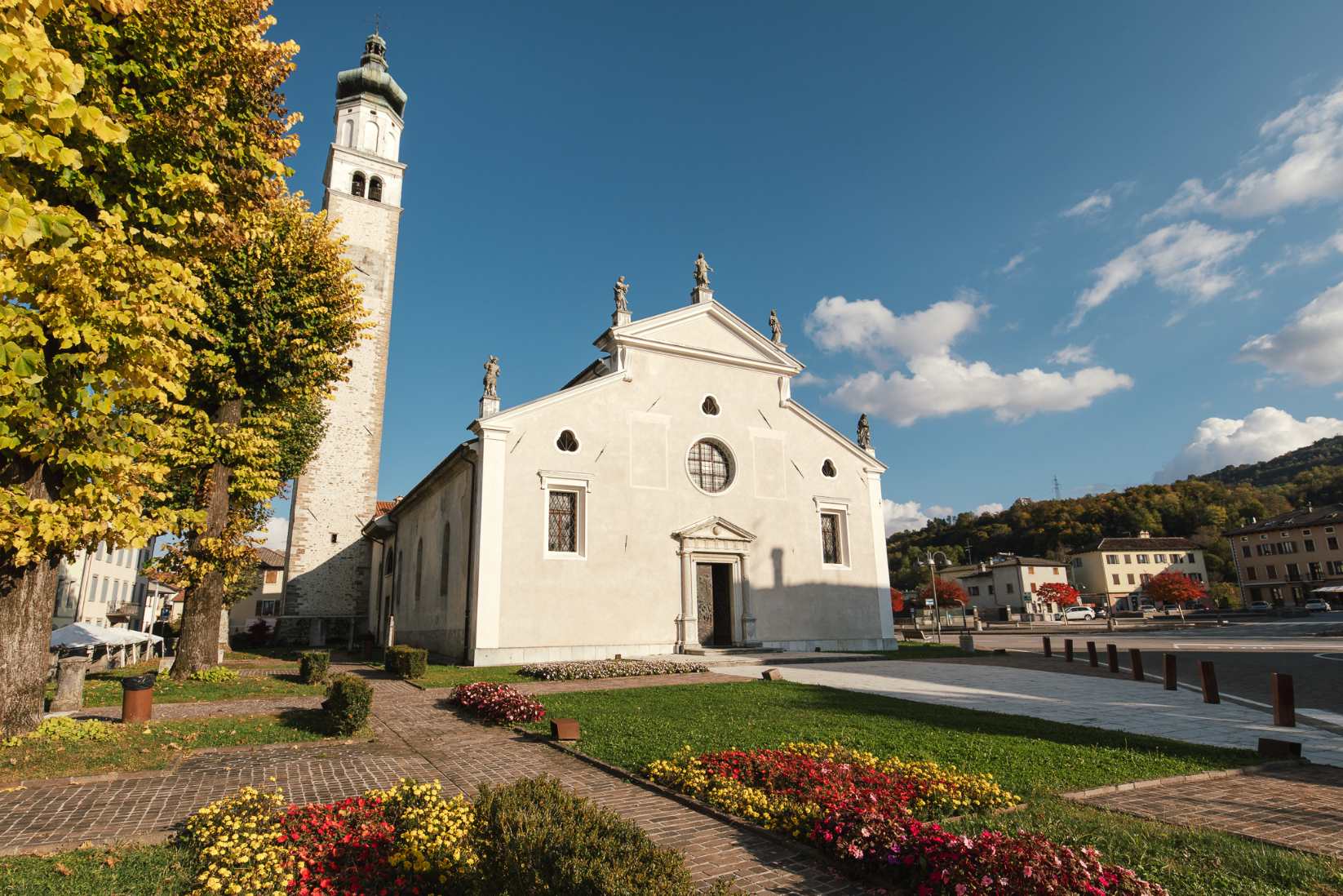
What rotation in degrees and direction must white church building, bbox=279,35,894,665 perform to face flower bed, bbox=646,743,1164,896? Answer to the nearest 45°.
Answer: approximately 45° to its right

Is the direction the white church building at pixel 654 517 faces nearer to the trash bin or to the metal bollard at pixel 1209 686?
the metal bollard

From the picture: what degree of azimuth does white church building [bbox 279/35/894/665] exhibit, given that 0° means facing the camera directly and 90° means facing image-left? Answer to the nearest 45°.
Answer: approximately 315°

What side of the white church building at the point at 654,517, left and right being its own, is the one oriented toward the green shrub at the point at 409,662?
right

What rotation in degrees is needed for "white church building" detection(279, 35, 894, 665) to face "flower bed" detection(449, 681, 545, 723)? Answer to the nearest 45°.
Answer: approximately 45° to its right

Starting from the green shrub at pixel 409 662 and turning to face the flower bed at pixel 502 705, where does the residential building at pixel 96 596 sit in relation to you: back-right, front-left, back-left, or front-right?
back-right

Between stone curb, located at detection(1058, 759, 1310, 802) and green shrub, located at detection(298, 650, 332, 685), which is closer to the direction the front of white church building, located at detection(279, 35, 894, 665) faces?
the stone curb

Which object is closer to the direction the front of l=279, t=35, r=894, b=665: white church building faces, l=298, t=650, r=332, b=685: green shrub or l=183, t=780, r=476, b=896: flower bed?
the flower bed

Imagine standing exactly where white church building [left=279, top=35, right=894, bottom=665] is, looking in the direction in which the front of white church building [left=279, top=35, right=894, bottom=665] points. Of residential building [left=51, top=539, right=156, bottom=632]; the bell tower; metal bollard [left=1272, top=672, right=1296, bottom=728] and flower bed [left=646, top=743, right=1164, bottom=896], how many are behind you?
2

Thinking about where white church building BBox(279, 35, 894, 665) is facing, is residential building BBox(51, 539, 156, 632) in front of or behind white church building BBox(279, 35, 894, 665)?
behind
